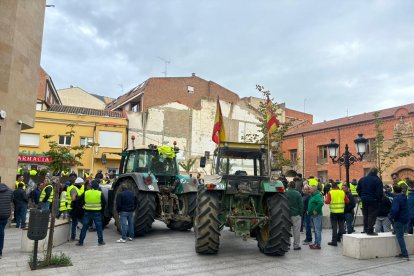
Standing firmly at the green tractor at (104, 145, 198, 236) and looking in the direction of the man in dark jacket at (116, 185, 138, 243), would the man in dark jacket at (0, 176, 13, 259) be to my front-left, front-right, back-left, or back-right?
front-right

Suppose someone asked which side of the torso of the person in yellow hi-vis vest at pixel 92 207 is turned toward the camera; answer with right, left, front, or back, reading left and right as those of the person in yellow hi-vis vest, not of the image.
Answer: back

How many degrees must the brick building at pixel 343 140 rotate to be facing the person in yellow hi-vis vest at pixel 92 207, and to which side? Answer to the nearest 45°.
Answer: approximately 45° to its left

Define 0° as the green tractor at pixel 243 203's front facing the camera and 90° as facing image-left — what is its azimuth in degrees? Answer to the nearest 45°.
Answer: approximately 180°

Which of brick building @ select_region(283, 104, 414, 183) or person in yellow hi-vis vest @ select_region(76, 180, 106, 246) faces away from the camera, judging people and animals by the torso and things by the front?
the person in yellow hi-vis vest

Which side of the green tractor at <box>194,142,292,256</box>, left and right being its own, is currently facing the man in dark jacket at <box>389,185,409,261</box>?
right

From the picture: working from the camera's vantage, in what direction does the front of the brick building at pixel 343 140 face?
facing the viewer and to the left of the viewer

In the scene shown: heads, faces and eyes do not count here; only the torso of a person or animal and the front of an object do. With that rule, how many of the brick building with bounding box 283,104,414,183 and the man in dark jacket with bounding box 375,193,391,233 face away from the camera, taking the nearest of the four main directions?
1

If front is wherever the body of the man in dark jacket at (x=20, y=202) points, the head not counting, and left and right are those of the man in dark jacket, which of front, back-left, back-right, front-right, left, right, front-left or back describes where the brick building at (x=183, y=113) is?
front-right

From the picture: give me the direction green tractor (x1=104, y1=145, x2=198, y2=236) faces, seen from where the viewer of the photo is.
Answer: facing away from the viewer and to the left of the viewer

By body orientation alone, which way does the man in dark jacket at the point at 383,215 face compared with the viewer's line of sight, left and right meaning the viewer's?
facing away from the viewer

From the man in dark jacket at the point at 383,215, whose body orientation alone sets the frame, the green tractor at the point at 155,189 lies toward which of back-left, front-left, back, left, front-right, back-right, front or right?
left

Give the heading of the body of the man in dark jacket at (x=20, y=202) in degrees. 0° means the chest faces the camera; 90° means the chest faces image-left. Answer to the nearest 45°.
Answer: approximately 180°
